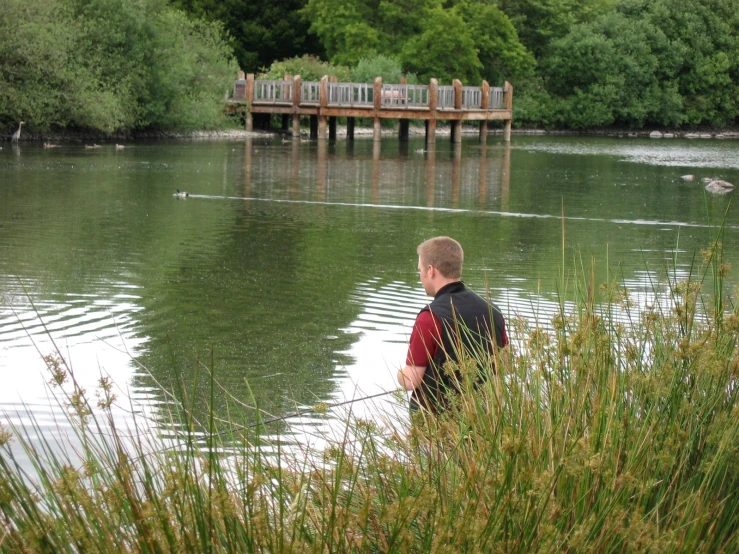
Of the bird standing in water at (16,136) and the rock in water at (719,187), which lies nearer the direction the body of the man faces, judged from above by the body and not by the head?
the bird standing in water

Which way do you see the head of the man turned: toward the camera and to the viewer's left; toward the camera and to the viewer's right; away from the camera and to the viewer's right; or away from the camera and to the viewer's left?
away from the camera and to the viewer's left

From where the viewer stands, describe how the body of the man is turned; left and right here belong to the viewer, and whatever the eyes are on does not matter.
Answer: facing away from the viewer and to the left of the viewer

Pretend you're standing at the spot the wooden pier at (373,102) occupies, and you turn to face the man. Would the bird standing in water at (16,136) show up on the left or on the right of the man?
right

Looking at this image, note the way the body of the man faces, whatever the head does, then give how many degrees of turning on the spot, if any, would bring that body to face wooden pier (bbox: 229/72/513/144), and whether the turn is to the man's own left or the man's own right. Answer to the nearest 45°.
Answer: approximately 45° to the man's own right

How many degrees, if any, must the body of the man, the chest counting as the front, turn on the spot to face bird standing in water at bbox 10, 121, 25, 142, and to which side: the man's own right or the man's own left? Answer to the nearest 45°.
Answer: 0° — they already face it

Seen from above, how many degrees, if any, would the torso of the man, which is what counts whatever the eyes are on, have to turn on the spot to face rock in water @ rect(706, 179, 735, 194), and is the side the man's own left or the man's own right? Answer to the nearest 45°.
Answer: approximately 45° to the man's own right
